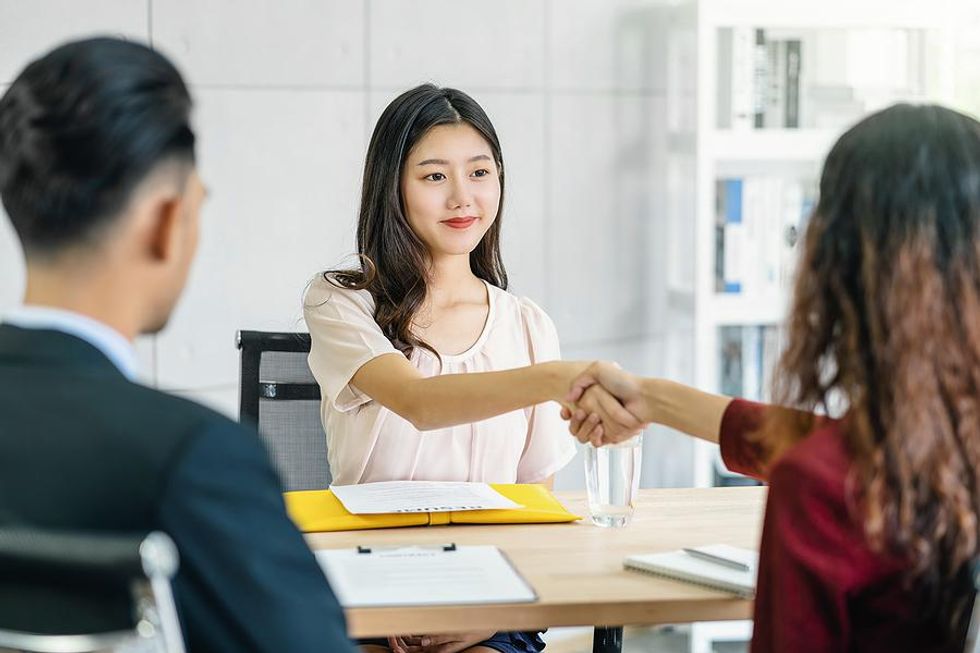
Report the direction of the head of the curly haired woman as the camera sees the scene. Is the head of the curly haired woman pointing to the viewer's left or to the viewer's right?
to the viewer's left

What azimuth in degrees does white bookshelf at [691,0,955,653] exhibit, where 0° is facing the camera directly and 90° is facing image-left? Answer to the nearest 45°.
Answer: approximately 0°

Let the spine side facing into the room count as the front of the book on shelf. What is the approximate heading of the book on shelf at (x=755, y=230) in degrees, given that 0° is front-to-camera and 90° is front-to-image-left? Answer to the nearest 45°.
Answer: approximately 0°

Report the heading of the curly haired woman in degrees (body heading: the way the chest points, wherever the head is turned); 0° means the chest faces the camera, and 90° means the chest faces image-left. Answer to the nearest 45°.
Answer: approximately 135°

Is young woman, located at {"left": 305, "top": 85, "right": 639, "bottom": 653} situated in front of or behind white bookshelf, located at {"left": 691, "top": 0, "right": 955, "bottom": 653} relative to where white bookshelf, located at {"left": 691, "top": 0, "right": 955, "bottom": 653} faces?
in front

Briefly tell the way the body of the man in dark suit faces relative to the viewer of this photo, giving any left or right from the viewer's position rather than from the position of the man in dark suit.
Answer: facing away from the viewer and to the right of the viewer

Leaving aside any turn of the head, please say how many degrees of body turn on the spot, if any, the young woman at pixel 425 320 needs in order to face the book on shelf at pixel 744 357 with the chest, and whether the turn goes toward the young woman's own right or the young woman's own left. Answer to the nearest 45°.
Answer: approximately 90° to the young woman's own left

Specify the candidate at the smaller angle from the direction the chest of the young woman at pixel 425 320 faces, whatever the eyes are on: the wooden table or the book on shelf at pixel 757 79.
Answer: the wooden table

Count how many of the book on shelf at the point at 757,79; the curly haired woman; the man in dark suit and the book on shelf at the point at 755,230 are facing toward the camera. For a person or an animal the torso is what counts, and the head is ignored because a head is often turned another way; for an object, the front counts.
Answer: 2

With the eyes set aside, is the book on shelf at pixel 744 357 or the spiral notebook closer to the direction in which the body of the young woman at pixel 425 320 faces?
the spiral notebook

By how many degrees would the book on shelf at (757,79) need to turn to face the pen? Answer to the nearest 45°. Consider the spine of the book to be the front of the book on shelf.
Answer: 0° — it already faces it

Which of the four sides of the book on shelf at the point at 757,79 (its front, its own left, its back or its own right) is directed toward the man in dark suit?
front

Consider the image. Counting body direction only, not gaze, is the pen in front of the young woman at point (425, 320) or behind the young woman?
in front

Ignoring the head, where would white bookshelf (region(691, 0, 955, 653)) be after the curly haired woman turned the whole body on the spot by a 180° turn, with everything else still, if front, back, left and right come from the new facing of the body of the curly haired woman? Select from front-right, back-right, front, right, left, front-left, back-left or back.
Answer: back-left
